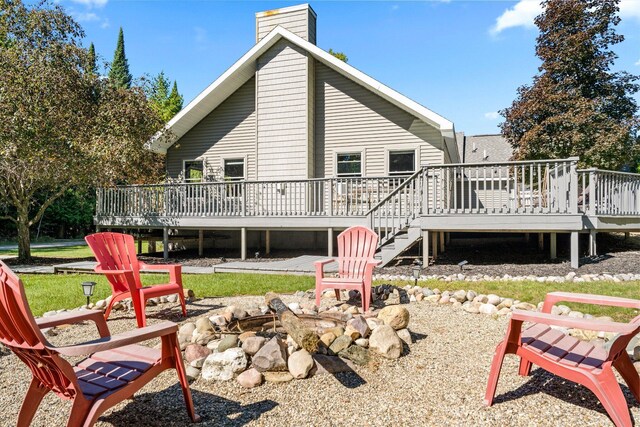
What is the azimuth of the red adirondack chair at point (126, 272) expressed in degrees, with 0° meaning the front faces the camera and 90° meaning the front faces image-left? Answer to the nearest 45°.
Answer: approximately 315°

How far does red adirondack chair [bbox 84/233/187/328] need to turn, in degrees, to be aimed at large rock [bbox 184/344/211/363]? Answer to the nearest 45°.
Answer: approximately 45° to its right

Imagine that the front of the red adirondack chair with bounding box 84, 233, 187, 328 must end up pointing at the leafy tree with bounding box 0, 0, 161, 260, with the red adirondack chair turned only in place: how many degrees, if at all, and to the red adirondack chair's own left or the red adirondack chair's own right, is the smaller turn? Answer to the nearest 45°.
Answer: approximately 135° to the red adirondack chair's own left

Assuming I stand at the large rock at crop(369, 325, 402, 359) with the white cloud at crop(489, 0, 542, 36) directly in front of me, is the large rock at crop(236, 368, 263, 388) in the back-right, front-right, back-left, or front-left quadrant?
back-left

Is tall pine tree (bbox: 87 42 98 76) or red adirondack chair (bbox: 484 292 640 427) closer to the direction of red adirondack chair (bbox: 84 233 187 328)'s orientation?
the red adirondack chair

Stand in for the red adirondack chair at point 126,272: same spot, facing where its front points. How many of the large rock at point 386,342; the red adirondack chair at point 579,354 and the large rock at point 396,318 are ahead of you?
3

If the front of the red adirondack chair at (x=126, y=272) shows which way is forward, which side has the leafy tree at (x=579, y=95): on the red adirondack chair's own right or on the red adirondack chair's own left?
on the red adirondack chair's own left

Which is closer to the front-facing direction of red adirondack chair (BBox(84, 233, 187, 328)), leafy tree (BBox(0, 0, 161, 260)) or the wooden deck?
the wooden deck

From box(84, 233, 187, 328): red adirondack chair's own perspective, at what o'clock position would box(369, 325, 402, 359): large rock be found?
The large rock is roughly at 12 o'clock from the red adirondack chair.

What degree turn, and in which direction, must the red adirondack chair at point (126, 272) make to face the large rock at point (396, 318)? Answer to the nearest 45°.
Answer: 0° — it already faces it

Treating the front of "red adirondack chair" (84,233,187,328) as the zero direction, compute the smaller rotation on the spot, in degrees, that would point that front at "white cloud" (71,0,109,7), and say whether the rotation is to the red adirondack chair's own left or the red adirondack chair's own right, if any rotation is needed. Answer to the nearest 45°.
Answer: approximately 135° to the red adirondack chair's own left

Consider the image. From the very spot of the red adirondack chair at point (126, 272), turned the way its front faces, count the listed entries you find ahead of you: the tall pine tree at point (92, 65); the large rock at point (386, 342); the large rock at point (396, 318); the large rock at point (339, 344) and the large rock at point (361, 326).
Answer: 4

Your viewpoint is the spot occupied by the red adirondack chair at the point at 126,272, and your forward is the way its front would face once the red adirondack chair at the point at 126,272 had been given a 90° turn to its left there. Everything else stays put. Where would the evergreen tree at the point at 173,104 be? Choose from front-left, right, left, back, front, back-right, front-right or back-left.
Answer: front-left
